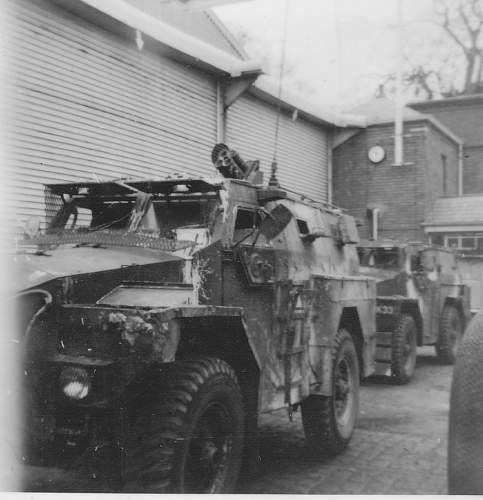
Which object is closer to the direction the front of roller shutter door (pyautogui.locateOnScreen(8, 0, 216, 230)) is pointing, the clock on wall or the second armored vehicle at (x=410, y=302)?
the second armored vehicle

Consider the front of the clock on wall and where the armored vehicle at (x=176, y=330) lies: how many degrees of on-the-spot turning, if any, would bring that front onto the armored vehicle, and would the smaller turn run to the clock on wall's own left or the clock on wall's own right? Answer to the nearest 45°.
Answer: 0° — it already faces it

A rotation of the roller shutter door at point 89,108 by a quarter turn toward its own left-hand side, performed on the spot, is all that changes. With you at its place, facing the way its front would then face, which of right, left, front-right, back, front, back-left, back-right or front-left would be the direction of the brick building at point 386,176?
front

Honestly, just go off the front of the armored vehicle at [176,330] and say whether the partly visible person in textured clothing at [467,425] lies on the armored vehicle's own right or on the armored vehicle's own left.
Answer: on the armored vehicle's own left

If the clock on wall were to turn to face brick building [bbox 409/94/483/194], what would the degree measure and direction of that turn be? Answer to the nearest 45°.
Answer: approximately 135° to its left

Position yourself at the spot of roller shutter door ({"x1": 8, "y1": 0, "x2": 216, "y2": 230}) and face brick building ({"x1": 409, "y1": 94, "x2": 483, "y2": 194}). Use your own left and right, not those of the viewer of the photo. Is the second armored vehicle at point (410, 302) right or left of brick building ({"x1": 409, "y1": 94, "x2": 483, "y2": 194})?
right

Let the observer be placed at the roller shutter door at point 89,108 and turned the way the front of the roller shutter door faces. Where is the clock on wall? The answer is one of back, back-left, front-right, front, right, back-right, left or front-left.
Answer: left

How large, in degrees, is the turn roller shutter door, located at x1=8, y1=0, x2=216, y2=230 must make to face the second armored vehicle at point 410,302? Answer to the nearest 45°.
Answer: approximately 45° to its left

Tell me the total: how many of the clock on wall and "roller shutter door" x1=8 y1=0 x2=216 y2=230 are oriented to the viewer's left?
0

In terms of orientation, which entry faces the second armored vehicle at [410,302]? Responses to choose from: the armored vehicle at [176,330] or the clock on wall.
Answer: the clock on wall

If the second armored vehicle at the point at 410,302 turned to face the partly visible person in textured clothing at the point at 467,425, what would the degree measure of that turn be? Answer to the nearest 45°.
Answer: approximately 45° to its left

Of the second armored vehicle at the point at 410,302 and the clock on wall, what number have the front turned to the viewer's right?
0
